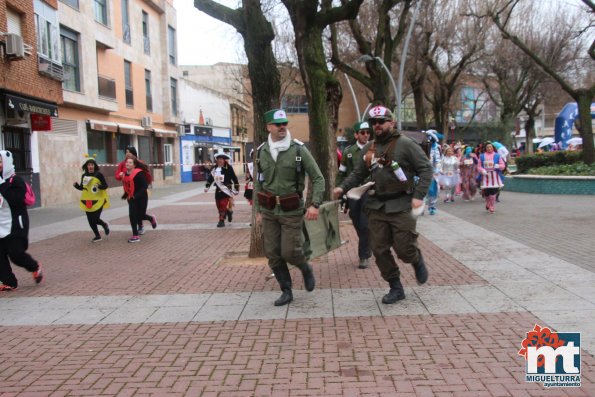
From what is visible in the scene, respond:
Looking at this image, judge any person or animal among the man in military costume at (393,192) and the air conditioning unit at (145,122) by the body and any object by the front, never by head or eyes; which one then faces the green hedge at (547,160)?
the air conditioning unit

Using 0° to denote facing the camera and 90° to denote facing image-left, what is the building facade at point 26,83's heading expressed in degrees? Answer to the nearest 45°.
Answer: approximately 315°

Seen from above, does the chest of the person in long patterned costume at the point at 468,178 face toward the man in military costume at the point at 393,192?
yes

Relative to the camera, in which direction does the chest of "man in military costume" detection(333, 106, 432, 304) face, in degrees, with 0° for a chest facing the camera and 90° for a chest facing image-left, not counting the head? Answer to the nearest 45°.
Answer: approximately 45°

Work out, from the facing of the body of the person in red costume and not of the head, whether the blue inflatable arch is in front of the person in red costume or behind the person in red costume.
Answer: behind

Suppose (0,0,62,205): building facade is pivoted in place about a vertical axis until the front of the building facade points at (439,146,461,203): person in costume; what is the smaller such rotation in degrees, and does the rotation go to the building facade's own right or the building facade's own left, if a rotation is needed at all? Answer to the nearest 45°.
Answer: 0° — it already faces them

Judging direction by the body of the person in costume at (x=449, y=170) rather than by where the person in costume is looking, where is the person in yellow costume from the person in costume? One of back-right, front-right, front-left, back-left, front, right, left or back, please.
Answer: front-right

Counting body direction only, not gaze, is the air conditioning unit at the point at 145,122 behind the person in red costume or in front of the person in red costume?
behind

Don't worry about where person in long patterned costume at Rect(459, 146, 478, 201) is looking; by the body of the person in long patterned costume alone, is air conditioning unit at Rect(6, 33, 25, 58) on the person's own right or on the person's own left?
on the person's own right

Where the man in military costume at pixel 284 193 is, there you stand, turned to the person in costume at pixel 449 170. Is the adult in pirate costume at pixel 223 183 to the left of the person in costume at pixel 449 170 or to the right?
left

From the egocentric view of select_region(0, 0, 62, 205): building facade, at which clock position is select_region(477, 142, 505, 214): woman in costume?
The woman in costume is roughly at 12 o'clock from the building facade.

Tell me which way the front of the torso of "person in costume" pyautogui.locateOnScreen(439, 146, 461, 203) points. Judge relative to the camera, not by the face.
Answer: toward the camera

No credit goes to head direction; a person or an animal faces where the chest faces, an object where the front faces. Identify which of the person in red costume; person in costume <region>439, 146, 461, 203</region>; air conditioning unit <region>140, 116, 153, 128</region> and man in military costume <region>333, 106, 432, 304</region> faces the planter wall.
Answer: the air conditioning unit

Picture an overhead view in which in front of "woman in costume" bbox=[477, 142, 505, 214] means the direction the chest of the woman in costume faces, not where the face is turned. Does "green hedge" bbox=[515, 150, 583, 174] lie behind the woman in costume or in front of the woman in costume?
behind
